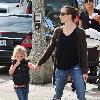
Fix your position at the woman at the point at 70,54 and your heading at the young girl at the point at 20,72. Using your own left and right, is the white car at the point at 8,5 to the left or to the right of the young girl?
right

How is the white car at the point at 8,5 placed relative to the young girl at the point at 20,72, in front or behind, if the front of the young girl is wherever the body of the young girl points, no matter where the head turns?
behind

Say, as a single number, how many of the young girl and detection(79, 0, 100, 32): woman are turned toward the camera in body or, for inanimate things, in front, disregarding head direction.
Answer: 2

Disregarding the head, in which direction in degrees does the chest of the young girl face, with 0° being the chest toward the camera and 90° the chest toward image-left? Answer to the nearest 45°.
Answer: approximately 0°

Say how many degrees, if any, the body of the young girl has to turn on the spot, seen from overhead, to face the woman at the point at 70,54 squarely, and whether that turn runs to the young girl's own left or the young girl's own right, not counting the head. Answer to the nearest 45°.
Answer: approximately 45° to the young girl's own left

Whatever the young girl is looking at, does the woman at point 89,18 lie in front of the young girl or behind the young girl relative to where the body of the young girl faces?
behind

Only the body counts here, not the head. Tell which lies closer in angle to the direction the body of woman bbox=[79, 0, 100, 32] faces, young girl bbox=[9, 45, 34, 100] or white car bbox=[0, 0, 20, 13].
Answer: the young girl
